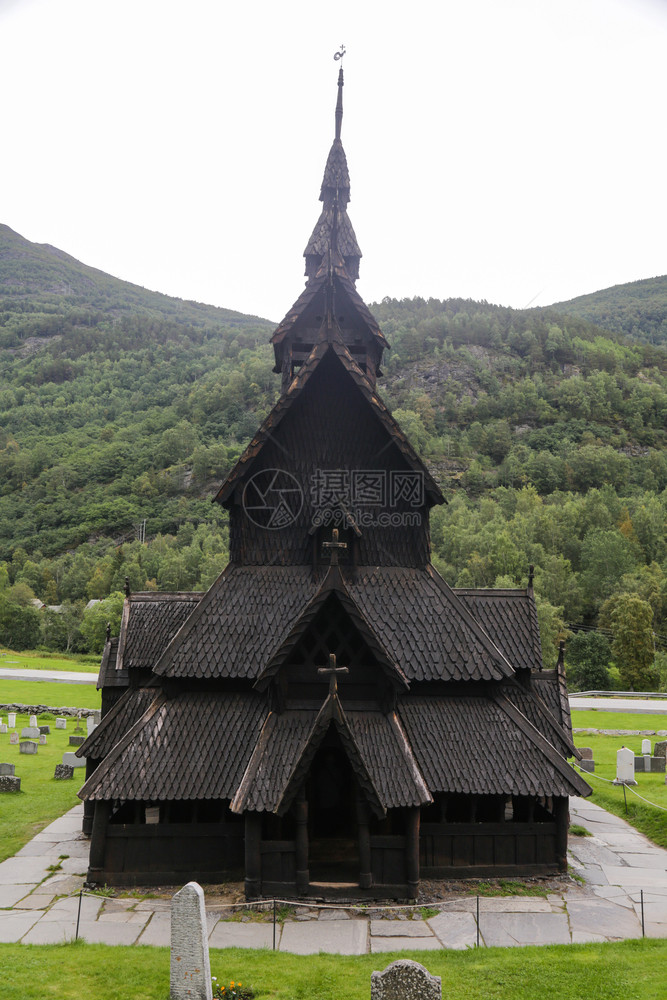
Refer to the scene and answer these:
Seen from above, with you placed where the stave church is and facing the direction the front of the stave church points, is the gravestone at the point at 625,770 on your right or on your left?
on your left

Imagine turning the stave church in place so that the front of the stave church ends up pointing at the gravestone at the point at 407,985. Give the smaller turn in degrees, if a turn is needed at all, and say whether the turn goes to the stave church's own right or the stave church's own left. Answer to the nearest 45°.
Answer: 0° — it already faces it

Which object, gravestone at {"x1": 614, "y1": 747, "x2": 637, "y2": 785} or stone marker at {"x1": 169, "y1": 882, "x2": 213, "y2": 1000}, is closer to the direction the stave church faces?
the stone marker

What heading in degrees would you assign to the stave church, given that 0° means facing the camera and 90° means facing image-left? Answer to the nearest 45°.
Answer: approximately 0°
